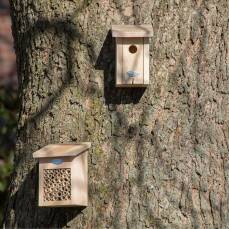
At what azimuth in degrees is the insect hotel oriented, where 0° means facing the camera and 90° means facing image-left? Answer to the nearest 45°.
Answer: approximately 45°
